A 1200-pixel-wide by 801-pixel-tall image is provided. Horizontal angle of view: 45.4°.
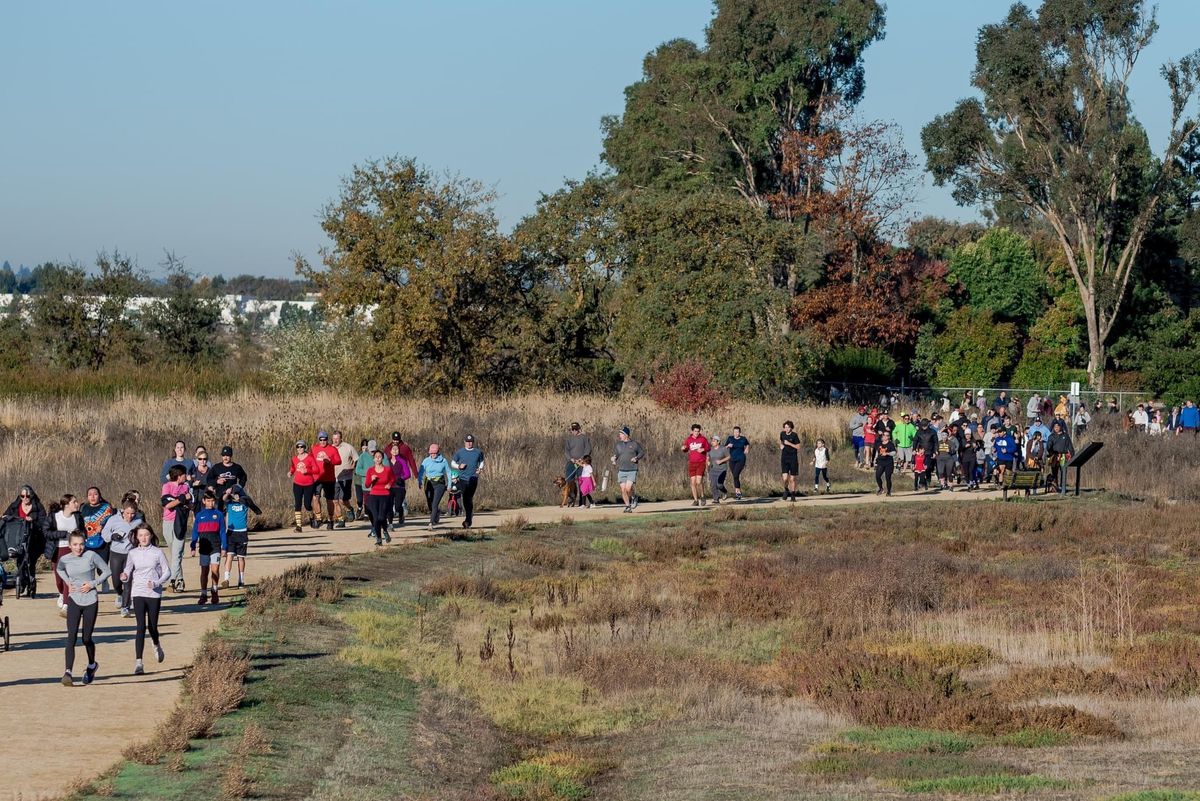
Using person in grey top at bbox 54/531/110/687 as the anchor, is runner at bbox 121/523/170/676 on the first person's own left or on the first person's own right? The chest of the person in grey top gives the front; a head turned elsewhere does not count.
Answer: on the first person's own left

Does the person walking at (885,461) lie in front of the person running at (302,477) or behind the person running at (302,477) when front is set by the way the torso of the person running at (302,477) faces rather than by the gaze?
behind

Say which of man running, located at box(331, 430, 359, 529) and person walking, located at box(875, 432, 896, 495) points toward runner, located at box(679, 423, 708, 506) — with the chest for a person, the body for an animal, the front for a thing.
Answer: the person walking

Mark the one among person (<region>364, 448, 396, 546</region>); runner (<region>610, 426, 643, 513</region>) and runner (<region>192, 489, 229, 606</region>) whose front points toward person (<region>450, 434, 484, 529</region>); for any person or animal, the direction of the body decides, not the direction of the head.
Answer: runner (<region>610, 426, 643, 513</region>)

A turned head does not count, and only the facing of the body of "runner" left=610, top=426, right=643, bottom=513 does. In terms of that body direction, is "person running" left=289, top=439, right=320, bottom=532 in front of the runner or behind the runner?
in front

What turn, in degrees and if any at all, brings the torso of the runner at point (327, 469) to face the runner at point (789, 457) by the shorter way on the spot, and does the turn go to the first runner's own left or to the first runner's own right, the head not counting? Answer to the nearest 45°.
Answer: approximately 180°

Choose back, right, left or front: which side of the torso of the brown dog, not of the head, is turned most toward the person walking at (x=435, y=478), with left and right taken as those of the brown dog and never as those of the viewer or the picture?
front

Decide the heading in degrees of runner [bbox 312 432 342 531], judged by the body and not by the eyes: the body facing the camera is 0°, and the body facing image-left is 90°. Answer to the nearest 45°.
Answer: approximately 45°

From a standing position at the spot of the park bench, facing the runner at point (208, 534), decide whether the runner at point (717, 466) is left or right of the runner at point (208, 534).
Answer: right

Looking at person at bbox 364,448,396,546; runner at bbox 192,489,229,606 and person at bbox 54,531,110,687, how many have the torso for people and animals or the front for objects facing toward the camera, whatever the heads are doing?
3

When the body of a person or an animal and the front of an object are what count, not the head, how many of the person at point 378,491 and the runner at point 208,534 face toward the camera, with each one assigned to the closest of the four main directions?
2

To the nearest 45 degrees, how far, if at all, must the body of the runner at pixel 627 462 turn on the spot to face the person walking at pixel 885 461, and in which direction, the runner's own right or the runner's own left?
approximately 180°

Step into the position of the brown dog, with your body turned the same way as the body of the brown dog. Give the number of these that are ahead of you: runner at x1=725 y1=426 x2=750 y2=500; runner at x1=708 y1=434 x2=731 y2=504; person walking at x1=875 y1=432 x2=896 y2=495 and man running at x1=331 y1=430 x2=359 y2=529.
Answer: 1
